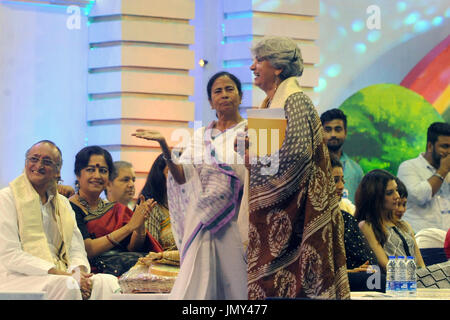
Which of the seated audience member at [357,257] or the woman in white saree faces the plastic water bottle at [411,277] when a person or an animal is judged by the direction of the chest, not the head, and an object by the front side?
the seated audience member

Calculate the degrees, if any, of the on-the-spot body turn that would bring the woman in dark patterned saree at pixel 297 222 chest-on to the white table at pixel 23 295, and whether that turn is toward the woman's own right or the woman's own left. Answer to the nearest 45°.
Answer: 0° — they already face it

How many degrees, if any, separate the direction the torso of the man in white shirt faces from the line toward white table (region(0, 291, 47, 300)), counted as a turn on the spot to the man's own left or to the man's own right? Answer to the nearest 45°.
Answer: approximately 90° to the man's own right

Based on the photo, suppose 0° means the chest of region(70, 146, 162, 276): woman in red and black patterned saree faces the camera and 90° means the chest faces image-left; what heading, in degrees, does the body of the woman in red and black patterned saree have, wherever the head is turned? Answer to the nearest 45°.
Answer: approximately 315°

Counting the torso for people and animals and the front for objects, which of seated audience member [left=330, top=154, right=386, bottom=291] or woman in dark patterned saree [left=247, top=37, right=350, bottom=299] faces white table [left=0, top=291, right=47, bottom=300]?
the woman in dark patterned saree

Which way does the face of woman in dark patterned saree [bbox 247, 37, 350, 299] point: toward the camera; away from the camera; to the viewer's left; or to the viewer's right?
to the viewer's left

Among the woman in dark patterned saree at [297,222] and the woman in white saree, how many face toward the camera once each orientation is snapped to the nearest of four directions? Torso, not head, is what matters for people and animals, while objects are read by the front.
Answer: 1

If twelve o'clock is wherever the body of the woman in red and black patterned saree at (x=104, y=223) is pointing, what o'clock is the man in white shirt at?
The man in white shirt is roughly at 10 o'clock from the woman in red and black patterned saree.

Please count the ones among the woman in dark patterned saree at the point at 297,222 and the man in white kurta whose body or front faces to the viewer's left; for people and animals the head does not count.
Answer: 1

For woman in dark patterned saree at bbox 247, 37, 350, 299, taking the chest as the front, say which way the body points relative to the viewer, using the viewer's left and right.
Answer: facing to the left of the viewer
